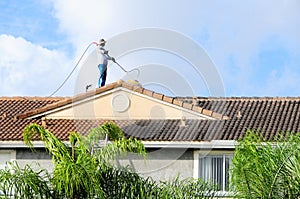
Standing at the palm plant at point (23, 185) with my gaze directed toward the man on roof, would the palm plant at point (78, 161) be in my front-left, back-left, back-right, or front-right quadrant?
front-right

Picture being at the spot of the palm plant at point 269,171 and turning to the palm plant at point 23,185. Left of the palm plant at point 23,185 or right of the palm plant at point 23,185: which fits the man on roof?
right

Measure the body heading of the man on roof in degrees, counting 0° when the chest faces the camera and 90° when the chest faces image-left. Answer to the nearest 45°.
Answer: approximately 270°

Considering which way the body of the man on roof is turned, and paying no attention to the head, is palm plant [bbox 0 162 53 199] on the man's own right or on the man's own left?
on the man's own right

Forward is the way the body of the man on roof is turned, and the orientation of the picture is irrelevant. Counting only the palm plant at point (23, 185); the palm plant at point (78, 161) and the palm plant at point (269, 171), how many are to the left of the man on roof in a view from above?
0

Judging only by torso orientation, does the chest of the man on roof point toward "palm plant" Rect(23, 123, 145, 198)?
no

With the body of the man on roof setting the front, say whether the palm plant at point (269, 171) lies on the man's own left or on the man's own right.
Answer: on the man's own right
